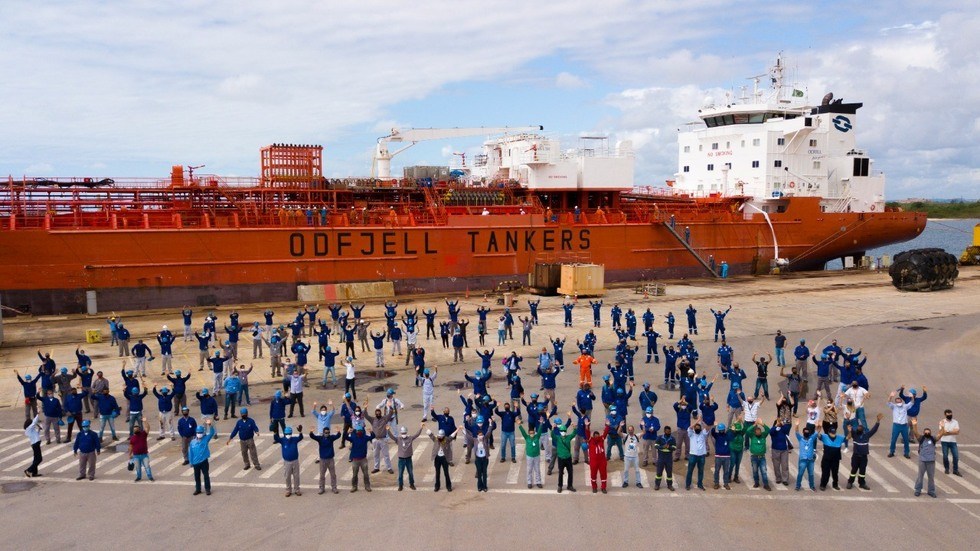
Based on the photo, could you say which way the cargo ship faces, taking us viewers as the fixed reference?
facing the viewer and to the left of the viewer
